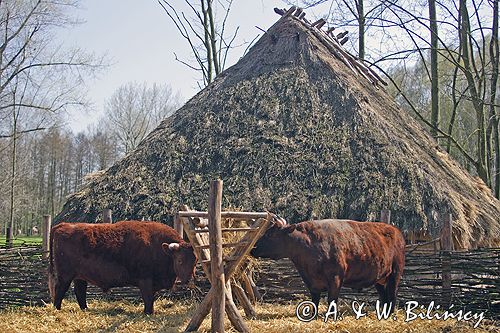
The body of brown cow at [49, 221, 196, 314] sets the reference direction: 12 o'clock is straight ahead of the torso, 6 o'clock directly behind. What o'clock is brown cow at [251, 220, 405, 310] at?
brown cow at [251, 220, 405, 310] is roughly at 1 o'clock from brown cow at [49, 221, 196, 314].

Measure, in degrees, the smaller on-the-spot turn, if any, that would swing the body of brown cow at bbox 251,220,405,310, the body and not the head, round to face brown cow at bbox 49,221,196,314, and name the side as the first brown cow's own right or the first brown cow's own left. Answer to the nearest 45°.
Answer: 0° — it already faces it

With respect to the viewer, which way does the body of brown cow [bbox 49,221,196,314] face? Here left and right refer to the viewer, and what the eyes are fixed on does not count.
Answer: facing to the right of the viewer

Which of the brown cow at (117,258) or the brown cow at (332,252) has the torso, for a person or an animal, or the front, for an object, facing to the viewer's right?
the brown cow at (117,258)

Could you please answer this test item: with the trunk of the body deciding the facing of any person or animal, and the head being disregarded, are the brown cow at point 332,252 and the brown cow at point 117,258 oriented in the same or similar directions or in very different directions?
very different directions

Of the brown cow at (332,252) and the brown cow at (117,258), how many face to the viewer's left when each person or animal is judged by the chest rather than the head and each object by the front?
1

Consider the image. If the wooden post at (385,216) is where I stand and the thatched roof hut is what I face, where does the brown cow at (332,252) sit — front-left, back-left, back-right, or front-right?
back-left

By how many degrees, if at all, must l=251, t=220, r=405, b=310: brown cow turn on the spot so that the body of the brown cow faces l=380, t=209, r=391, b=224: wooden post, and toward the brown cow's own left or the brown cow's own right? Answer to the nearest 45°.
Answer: approximately 135° to the brown cow's own right

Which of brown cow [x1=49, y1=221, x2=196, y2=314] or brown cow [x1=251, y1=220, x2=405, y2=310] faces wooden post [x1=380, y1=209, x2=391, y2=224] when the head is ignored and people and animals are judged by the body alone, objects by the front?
brown cow [x1=49, y1=221, x2=196, y2=314]

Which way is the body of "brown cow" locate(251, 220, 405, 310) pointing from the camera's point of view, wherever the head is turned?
to the viewer's left

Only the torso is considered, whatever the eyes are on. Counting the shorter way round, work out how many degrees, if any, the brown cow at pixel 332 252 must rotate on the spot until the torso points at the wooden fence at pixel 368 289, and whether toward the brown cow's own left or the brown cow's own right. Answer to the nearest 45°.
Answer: approximately 90° to the brown cow's own right
